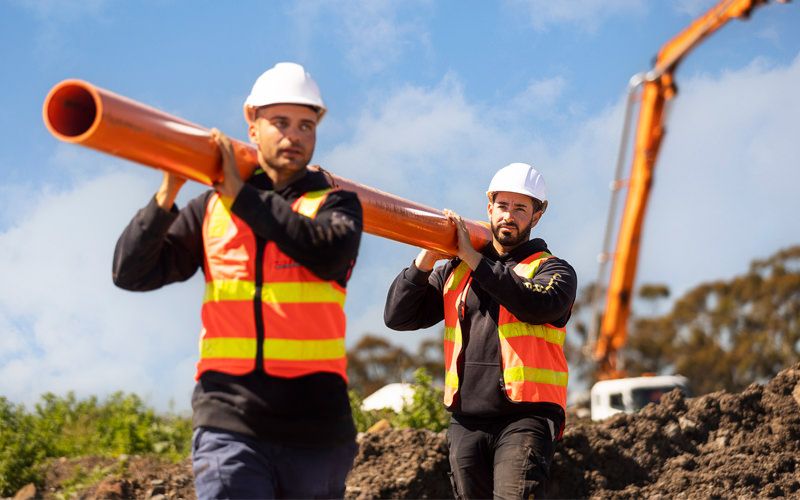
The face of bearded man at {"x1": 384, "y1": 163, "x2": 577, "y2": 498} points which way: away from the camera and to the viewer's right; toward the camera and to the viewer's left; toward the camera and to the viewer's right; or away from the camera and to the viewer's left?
toward the camera and to the viewer's left

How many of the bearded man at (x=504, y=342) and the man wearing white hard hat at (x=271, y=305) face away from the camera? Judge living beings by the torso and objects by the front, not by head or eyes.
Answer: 0

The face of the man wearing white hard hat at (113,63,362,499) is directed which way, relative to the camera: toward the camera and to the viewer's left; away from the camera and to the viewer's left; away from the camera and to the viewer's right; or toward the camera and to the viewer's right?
toward the camera and to the viewer's right

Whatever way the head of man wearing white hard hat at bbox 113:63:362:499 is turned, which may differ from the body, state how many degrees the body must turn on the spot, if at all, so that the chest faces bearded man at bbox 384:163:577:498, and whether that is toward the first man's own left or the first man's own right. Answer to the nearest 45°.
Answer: approximately 135° to the first man's own left

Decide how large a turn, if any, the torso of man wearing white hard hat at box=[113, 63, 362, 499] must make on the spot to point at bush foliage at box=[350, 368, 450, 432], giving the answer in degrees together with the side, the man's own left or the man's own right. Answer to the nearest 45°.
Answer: approximately 180°

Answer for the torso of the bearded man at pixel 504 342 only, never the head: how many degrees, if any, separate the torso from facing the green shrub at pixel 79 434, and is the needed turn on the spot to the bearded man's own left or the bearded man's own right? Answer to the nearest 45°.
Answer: approximately 90° to the bearded man's own right

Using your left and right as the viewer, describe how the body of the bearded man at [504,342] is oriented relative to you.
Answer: facing the viewer and to the left of the viewer

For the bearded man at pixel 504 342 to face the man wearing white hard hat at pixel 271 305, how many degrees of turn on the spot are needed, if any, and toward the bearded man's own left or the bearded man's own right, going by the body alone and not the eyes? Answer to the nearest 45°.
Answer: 0° — they already face them

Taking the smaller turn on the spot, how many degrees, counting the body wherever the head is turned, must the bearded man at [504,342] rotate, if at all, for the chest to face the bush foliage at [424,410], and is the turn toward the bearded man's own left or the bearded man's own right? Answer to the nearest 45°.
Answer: approximately 135° to the bearded man's own right
